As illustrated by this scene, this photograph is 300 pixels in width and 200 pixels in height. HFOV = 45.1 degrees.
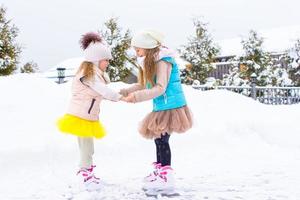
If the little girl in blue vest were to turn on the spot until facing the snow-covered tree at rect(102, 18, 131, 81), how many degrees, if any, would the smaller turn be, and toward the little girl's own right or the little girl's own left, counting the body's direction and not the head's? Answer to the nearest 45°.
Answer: approximately 90° to the little girl's own right

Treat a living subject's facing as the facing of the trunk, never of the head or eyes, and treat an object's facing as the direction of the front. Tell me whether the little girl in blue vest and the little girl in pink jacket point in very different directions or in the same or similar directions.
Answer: very different directions

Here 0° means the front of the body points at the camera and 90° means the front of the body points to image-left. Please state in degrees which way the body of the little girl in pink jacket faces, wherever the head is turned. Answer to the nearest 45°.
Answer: approximately 270°

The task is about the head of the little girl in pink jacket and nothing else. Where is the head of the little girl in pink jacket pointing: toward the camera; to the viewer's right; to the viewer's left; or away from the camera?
to the viewer's right

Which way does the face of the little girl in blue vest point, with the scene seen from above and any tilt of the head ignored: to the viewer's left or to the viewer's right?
to the viewer's left

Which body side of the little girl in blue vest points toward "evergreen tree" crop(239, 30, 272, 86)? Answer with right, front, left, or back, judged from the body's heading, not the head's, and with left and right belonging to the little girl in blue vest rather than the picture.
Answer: right

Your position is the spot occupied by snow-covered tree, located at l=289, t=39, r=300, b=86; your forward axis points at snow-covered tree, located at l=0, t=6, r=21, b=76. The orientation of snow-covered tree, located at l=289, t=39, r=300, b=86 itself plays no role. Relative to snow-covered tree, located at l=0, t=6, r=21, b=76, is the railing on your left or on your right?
left

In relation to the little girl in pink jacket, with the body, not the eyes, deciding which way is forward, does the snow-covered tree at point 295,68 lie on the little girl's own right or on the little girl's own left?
on the little girl's own left

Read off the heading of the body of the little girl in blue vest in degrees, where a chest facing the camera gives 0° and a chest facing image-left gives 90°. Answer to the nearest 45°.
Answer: approximately 90°

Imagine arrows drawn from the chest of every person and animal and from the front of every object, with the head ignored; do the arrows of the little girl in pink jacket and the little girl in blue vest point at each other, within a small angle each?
yes

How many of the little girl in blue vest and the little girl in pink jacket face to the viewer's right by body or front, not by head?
1

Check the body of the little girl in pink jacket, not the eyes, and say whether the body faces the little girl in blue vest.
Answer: yes
